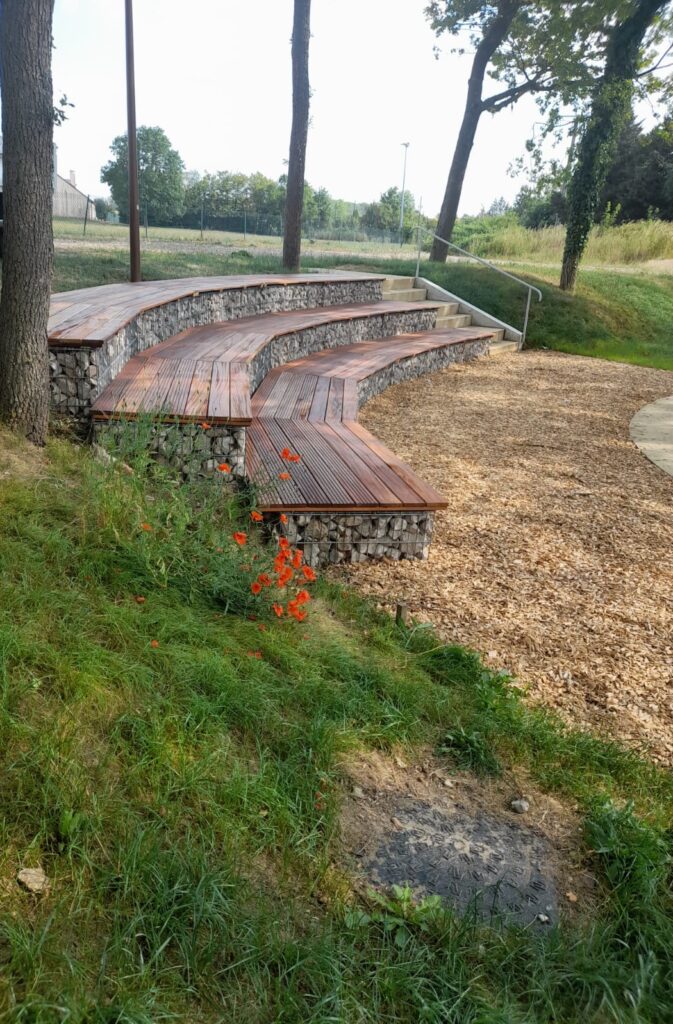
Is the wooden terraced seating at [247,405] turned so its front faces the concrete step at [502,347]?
no

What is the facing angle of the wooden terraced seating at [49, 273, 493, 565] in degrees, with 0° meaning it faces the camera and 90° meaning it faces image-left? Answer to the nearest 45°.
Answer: approximately 315°

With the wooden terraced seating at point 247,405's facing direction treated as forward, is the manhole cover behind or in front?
in front

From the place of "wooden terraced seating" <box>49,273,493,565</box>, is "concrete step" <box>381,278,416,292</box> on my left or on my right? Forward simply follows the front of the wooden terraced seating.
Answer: on my left

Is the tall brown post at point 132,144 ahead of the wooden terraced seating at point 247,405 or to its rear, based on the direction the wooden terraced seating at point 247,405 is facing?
to the rear

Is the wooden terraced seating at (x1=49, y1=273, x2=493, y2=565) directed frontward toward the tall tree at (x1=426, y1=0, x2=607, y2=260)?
no

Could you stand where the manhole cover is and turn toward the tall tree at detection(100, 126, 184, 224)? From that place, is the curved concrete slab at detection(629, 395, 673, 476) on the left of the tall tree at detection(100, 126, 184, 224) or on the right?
right

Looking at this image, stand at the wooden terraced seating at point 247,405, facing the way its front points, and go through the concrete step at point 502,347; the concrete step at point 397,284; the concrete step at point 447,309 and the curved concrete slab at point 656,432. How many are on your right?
0

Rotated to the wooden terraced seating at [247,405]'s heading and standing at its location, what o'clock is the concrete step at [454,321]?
The concrete step is roughly at 8 o'clock from the wooden terraced seating.

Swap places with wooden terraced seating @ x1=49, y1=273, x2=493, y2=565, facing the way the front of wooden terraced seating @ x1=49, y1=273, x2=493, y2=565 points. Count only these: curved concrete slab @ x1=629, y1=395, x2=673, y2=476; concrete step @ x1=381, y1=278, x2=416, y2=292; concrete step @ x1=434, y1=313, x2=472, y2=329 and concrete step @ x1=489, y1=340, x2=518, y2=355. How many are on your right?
0

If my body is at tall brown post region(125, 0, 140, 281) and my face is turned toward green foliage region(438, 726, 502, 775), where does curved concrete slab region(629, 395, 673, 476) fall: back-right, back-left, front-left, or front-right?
front-left

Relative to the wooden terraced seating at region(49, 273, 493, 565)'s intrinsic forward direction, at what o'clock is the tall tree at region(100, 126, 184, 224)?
The tall tree is roughly at 7 o'clock from the wooden terraced seating.

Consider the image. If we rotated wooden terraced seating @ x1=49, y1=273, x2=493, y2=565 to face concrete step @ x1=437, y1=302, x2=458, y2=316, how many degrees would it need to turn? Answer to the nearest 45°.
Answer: approximately 135° to its left

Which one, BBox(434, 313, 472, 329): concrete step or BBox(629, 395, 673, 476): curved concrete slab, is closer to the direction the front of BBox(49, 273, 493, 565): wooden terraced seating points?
the curved concrete slab

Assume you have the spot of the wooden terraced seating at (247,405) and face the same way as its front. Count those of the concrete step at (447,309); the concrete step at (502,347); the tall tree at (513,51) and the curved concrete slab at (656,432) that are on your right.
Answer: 0
